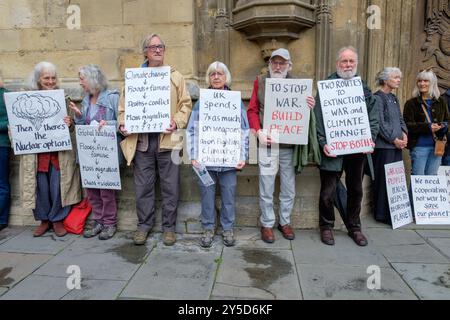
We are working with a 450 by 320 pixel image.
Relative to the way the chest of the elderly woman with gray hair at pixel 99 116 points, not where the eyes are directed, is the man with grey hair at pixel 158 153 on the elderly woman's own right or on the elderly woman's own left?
on the elderly woman's own left

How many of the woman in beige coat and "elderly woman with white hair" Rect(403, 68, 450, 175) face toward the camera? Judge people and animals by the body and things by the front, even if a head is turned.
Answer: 2

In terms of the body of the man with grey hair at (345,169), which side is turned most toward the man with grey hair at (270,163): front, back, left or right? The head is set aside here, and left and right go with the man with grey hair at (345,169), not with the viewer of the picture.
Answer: right

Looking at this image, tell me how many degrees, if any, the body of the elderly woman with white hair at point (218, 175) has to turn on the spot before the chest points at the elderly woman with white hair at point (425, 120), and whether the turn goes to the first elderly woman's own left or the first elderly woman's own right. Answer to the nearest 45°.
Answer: approximately 90° to the first elderly woman's own left

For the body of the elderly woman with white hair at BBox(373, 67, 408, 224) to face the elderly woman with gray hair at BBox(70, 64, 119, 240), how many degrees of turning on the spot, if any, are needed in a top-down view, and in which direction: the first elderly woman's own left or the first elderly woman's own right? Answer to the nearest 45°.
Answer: approximately 90° to the first elderly woman's own right

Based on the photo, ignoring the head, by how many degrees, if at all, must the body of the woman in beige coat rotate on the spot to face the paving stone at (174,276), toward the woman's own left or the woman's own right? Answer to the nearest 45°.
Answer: approximately 45° to the woman's own left

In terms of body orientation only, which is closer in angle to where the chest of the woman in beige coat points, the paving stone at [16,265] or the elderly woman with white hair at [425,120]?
the paving stone
